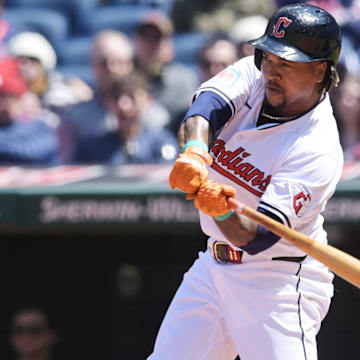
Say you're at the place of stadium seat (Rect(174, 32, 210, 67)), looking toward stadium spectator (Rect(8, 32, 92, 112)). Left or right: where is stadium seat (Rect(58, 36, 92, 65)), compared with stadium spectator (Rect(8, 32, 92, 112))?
right

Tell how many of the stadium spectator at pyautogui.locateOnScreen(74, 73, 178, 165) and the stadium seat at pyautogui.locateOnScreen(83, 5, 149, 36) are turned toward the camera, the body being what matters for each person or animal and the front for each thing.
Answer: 2

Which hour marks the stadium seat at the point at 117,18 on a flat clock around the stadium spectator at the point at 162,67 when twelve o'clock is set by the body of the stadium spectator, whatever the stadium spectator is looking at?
The stadium seat is roughly at 4 o'clock from the stadium spectator.

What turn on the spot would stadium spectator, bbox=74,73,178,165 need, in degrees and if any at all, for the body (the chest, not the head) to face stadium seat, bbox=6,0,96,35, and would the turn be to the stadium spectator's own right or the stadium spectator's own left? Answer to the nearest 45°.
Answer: approximately 180°

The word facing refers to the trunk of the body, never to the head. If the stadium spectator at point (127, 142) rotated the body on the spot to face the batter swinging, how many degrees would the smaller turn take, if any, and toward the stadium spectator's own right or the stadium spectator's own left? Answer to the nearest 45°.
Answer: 0° — they already face them

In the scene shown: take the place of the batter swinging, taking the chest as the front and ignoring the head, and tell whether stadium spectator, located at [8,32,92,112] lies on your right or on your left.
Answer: on your right

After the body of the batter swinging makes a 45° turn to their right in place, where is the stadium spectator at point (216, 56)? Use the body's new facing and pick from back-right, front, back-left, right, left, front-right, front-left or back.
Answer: right

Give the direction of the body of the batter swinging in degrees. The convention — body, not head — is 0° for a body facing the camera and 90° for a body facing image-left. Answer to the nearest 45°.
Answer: approximately 45°
